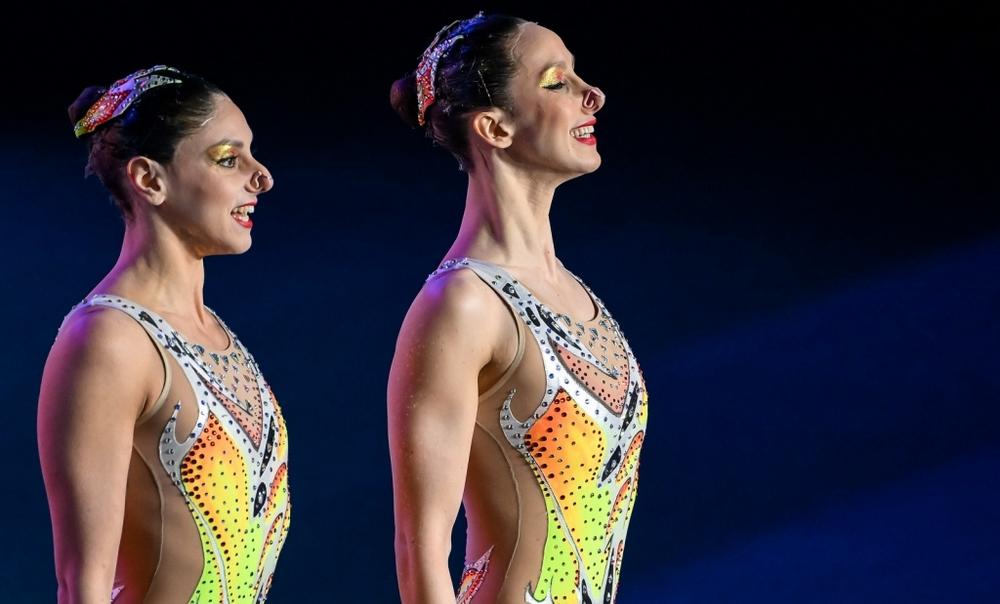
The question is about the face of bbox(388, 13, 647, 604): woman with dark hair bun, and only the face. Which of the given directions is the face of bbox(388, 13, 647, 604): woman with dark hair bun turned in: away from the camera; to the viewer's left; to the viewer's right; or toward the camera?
to the viewer's right

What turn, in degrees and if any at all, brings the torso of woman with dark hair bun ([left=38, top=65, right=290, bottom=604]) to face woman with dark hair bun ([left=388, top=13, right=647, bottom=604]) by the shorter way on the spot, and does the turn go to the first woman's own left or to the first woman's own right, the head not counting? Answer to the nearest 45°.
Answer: approximately 45° to the first woman's own left

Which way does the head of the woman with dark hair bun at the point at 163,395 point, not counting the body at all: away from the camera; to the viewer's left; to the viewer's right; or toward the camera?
to the viewer's right

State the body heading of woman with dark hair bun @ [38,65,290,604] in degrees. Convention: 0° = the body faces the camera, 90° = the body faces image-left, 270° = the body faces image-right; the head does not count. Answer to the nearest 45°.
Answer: approximately 315°

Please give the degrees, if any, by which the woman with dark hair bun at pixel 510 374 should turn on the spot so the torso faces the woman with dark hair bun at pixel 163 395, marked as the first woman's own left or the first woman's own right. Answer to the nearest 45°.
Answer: approximately 135° to the first woman's own right

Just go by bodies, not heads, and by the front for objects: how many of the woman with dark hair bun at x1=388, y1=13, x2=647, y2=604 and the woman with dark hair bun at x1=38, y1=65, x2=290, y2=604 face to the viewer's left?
0
